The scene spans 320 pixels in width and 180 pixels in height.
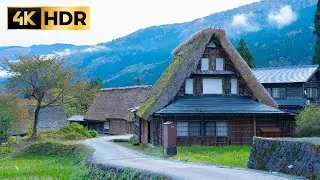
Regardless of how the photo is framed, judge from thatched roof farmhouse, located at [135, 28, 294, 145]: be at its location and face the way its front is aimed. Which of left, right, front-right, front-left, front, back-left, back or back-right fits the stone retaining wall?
front

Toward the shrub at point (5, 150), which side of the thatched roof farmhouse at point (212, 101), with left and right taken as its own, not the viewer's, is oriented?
right

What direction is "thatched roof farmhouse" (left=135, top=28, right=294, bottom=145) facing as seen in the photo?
toward the camera

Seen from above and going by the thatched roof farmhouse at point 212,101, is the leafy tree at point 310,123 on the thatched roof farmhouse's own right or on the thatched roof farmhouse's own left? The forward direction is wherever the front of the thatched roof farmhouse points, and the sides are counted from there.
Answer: on the thatched roof farmhouse's own left

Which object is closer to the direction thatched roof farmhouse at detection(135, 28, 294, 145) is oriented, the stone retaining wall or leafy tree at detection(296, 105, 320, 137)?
the stone retaining wall

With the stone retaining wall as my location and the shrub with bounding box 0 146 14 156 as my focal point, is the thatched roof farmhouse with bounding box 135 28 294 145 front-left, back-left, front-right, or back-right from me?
front-right

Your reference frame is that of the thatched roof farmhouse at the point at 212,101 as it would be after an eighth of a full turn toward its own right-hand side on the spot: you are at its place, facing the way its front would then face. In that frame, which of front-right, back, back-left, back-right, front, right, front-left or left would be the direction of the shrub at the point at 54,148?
front-right

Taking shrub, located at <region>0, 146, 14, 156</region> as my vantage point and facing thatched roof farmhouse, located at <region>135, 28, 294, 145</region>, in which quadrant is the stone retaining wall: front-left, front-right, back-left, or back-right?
front-right
